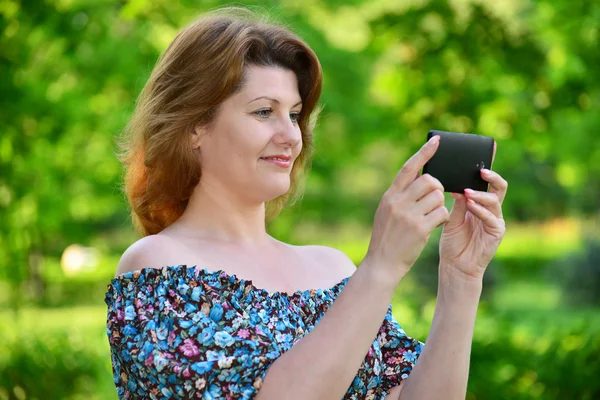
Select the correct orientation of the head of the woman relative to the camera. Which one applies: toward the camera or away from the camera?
toward the camera

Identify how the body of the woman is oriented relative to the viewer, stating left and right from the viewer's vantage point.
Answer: facing the viewer and to the right of the viewer
